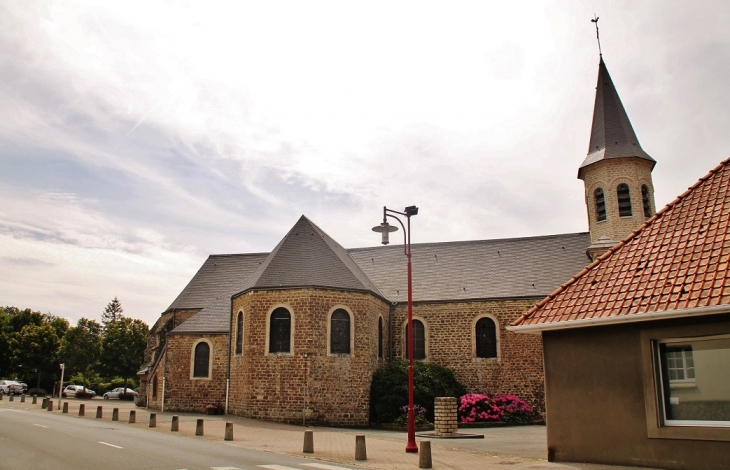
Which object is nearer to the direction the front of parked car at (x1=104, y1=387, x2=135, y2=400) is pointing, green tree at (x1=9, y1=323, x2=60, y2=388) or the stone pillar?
the green tree

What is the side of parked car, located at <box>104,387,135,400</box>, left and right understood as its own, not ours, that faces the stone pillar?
left

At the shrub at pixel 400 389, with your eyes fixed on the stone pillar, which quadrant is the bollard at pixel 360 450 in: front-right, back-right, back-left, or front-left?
front-right

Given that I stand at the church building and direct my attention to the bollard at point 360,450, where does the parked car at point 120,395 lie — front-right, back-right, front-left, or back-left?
back-right

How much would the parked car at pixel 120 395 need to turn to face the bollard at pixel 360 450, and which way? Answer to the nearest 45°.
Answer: approximately 90° to its left

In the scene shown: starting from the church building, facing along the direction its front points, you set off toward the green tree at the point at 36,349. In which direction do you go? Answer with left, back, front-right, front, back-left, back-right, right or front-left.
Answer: back-left

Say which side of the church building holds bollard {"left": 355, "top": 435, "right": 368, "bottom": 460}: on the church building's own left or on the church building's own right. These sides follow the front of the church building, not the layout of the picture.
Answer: on the church building's own right

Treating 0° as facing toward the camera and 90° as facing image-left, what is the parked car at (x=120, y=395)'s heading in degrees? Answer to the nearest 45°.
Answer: approximately 90°

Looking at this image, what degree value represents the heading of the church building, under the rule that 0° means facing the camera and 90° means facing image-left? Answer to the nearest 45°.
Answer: approximately 270°

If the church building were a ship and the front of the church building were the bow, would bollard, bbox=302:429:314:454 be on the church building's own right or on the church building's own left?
on the church building's own right

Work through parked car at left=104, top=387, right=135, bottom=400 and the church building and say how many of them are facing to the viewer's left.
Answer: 1

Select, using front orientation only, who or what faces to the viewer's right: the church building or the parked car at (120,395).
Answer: the church building

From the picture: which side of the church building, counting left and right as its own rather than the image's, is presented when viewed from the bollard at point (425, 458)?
right

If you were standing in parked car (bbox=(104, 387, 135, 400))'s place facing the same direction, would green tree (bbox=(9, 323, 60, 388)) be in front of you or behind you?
in front

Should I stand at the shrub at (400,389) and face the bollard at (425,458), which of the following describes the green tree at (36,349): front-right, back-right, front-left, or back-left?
back-right

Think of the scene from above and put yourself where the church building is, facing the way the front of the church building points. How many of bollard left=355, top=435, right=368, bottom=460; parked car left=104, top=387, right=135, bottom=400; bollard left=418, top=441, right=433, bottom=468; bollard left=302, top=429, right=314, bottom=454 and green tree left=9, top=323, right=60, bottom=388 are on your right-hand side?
3
